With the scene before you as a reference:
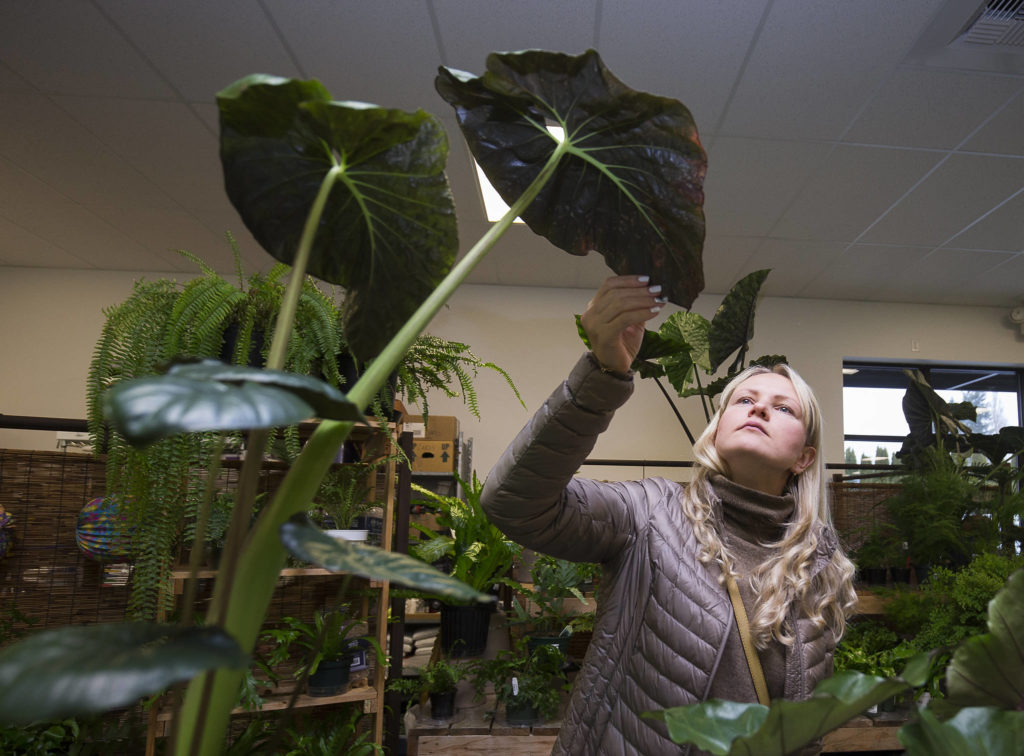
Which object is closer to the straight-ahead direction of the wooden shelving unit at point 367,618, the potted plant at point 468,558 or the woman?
the woman

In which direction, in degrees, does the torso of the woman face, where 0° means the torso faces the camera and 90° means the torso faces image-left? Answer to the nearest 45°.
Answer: approximately 0°

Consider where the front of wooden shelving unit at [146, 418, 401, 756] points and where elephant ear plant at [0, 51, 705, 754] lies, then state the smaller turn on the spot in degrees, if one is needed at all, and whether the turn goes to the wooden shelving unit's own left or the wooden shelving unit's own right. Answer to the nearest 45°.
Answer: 0° — it already faces it

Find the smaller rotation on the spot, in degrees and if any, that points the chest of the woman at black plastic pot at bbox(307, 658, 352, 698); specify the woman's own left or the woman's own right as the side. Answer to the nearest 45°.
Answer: approximately 135° to the woman's own right

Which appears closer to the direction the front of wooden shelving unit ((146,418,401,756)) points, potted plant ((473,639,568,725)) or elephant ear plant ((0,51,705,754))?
the elephant ear plant

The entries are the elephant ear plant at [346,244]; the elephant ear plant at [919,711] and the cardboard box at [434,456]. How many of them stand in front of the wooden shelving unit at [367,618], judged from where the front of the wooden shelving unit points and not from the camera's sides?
2

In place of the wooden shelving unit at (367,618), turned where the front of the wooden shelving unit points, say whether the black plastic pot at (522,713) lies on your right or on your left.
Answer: on your left
